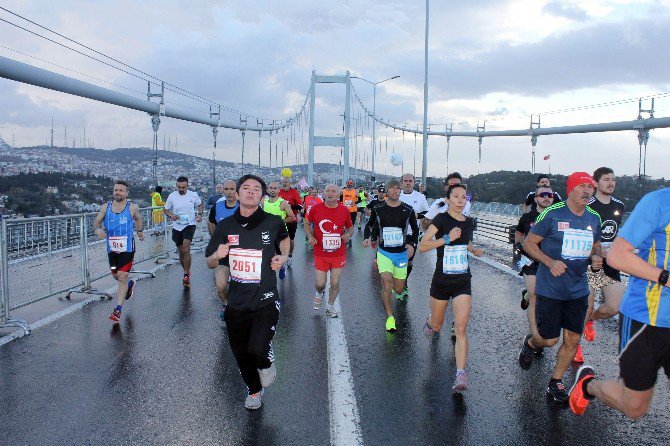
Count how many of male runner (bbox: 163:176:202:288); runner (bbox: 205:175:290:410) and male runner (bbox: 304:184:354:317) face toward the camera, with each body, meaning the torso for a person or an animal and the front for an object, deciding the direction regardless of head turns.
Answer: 3

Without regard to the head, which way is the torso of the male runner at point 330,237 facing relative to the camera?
toward the camera

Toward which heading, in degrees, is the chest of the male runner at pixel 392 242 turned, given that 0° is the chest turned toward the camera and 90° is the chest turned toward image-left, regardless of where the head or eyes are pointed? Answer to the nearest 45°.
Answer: approximately 0°

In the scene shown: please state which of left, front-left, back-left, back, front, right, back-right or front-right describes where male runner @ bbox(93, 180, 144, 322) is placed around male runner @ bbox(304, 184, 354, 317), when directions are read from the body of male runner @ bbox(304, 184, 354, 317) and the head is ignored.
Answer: right

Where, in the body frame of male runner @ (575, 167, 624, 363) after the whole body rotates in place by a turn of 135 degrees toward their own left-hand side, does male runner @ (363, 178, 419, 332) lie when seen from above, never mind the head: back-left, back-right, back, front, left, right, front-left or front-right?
left

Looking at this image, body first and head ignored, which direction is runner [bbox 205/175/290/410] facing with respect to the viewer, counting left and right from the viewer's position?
facing the viewer

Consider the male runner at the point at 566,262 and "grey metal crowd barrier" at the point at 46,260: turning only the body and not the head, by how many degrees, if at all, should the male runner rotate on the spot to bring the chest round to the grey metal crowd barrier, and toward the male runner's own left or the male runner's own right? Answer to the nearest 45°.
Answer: approximately 135° to the male runner's own right

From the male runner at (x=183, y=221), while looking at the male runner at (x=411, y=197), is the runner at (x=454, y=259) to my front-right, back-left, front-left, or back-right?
front-right

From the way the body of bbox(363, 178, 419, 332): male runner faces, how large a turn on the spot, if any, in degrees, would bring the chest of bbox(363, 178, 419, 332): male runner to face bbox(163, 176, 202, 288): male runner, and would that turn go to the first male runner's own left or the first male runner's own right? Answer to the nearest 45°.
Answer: approximately 135° to the first male runner's own right

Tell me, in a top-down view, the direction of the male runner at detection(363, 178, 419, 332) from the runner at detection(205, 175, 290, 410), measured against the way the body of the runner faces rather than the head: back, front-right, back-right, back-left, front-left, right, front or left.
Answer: back-left

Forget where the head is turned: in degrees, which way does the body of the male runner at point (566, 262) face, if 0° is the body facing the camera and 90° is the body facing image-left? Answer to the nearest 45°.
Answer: approximately 315°

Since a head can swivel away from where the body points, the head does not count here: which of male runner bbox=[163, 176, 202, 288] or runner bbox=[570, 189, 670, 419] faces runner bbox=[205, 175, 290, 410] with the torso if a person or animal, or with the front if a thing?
the male runner

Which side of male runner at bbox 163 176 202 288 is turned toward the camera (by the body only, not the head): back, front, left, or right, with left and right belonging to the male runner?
front
